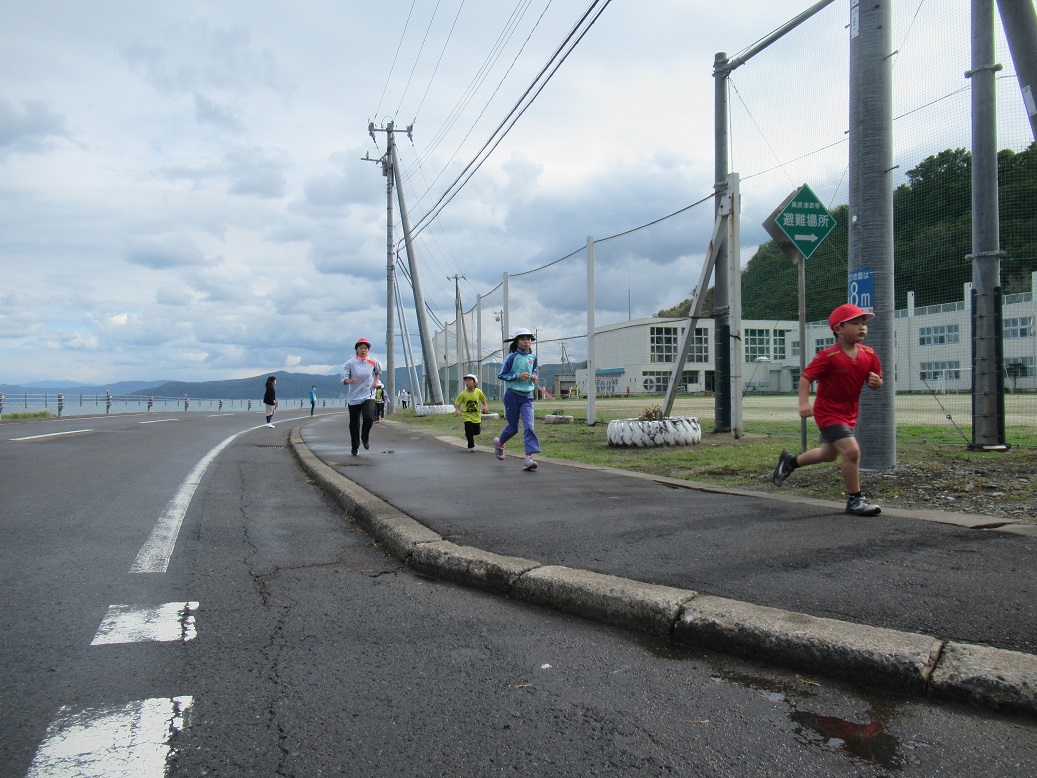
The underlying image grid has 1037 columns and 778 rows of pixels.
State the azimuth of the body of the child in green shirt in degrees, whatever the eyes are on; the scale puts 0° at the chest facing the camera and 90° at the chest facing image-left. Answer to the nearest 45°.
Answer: approximately 0°

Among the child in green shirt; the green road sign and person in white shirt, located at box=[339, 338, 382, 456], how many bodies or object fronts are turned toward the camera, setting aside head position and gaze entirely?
3

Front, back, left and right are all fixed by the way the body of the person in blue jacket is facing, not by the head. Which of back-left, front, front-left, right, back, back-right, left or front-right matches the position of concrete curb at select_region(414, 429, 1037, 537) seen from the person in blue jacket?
front

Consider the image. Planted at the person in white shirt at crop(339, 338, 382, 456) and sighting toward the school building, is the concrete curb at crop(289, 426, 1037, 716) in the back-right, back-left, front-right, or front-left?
back-right

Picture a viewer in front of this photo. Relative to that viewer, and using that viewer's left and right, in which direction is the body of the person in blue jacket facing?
facing the viewer and to the right of the viewer

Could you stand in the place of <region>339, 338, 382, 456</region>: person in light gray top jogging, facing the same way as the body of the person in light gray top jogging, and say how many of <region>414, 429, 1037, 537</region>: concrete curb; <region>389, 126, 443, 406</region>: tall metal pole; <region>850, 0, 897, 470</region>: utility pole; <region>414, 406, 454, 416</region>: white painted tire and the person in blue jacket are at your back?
2

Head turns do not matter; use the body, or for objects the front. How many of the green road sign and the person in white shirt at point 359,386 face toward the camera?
2

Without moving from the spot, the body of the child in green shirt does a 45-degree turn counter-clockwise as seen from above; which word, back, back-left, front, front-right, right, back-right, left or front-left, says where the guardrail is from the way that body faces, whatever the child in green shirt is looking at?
back

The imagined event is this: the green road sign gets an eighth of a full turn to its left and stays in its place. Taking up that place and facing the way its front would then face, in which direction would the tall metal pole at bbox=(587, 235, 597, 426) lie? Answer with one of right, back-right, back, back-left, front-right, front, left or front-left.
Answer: back

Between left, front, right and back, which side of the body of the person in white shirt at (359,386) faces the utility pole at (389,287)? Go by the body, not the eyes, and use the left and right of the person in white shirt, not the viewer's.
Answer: back

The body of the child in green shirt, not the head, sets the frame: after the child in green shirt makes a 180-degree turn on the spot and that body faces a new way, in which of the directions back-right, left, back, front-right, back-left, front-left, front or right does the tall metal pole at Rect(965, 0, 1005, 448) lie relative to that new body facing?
back-right

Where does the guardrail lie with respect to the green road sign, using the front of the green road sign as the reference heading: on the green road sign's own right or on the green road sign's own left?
on the green road sign's own right

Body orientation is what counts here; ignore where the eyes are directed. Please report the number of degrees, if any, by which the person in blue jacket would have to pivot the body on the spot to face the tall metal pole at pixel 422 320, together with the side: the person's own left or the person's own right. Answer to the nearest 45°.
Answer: approximately 135° to the person's own left

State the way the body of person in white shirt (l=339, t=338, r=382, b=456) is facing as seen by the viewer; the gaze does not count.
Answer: toward the camera

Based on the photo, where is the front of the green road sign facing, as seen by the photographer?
facing the viewer
